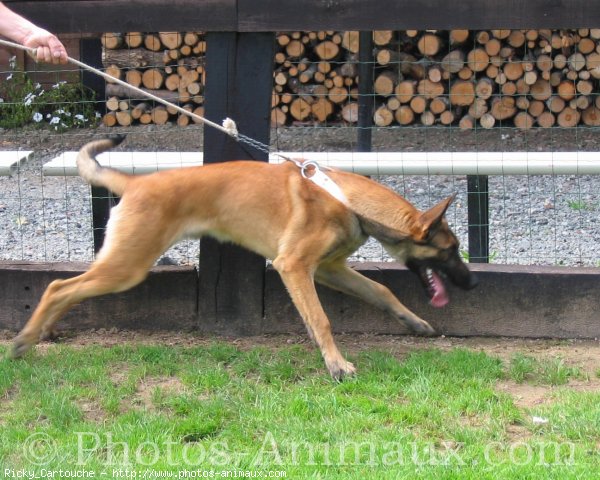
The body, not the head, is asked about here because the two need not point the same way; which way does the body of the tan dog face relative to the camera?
to the viewer's right

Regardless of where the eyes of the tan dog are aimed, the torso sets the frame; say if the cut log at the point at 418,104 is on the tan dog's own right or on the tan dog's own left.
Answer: on the tan dog's own left

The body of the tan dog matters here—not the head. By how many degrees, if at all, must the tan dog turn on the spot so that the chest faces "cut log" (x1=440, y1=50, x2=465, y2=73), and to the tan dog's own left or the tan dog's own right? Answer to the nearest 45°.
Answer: approximately 45° to the tan dog's own left

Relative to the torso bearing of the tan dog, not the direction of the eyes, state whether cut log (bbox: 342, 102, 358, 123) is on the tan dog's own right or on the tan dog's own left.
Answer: on the tan dog's own left

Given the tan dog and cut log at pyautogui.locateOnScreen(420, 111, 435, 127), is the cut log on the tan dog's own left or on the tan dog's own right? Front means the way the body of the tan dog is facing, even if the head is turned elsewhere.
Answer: on the tan dog's own left

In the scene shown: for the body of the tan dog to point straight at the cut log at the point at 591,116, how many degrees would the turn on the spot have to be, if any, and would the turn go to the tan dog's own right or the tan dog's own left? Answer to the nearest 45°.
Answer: approximately 45° to the tan dog's own left

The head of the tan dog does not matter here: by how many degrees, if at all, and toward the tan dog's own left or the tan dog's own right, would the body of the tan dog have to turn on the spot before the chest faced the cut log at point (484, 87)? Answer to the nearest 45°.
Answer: approximately 45° to the tan dog's own left

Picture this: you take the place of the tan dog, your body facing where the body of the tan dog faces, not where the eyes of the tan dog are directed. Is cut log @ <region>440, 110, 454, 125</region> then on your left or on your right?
on your left

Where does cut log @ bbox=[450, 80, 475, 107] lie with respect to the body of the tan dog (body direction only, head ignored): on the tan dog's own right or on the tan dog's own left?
on the tan dog's own left

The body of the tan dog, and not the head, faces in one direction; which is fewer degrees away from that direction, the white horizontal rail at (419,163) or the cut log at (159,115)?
the white horizontal rail
